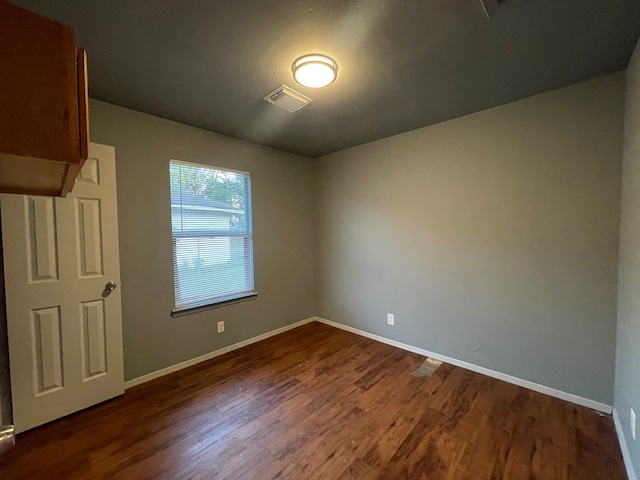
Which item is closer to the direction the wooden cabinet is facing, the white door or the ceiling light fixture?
the ceiling light fixture

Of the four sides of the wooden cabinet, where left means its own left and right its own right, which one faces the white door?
left

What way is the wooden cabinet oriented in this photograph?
to the viewer's right

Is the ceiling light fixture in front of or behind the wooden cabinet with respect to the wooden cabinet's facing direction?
in front
